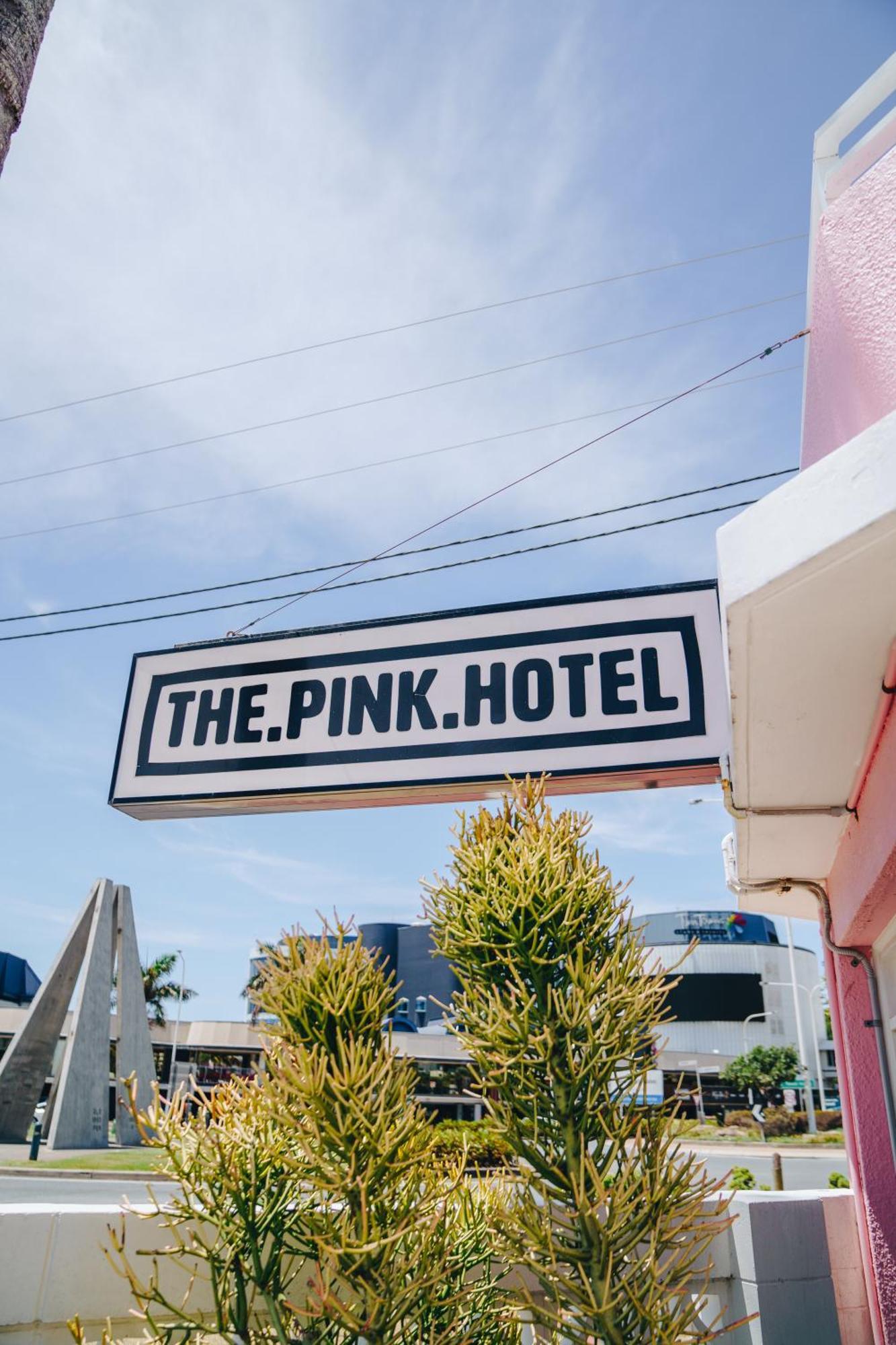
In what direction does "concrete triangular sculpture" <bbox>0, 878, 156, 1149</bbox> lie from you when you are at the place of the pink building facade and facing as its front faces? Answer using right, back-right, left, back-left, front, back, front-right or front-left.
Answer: front-right

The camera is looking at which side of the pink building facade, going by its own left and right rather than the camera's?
left

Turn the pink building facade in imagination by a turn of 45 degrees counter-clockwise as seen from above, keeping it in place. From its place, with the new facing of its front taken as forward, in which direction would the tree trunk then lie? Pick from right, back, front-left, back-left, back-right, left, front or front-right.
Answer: front
